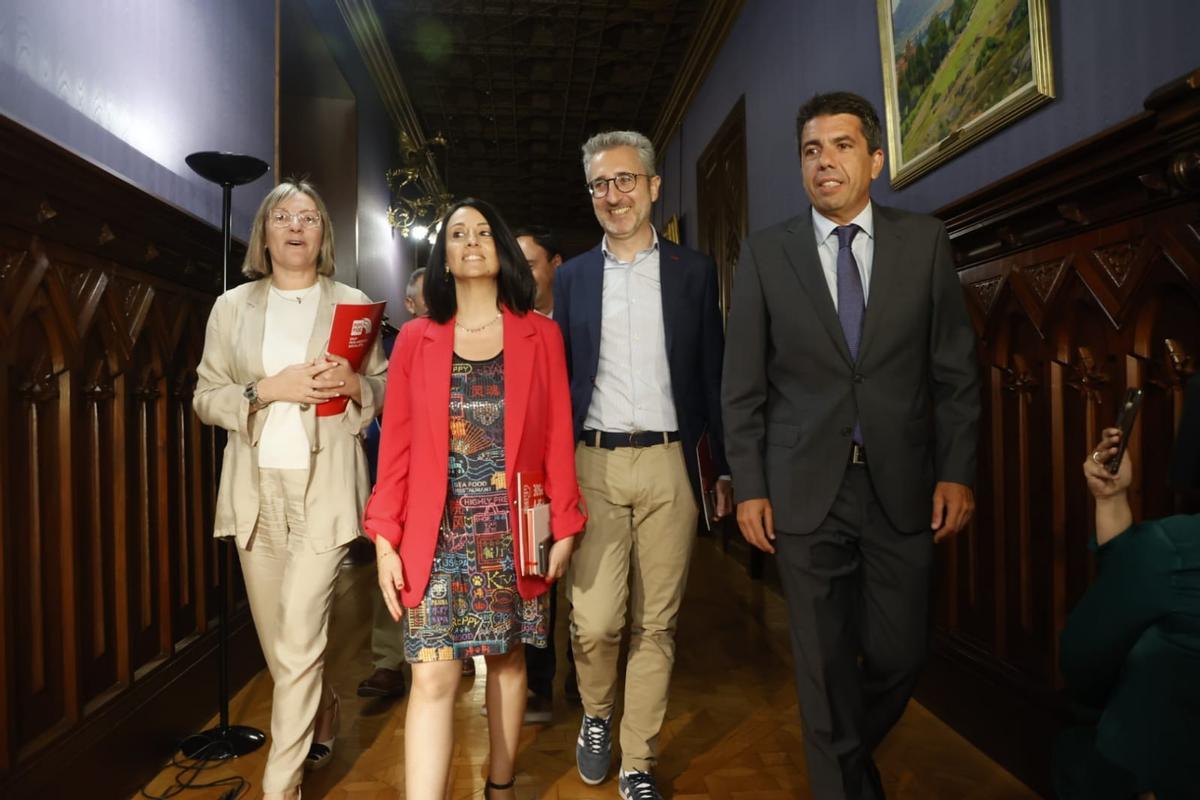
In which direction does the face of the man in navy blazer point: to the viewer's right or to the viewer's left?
to the viewer's left

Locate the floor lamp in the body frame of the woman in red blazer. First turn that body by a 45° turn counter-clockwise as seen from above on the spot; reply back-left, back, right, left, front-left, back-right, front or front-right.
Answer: back

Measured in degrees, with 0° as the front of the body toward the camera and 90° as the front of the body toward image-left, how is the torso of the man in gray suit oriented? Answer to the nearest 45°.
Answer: approximately 0°

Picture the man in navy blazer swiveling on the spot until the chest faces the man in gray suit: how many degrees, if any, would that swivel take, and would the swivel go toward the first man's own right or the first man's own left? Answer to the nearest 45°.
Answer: approximately 45° to the first man's own left

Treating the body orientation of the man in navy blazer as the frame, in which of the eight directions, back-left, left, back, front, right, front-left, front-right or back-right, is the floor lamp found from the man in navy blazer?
right
